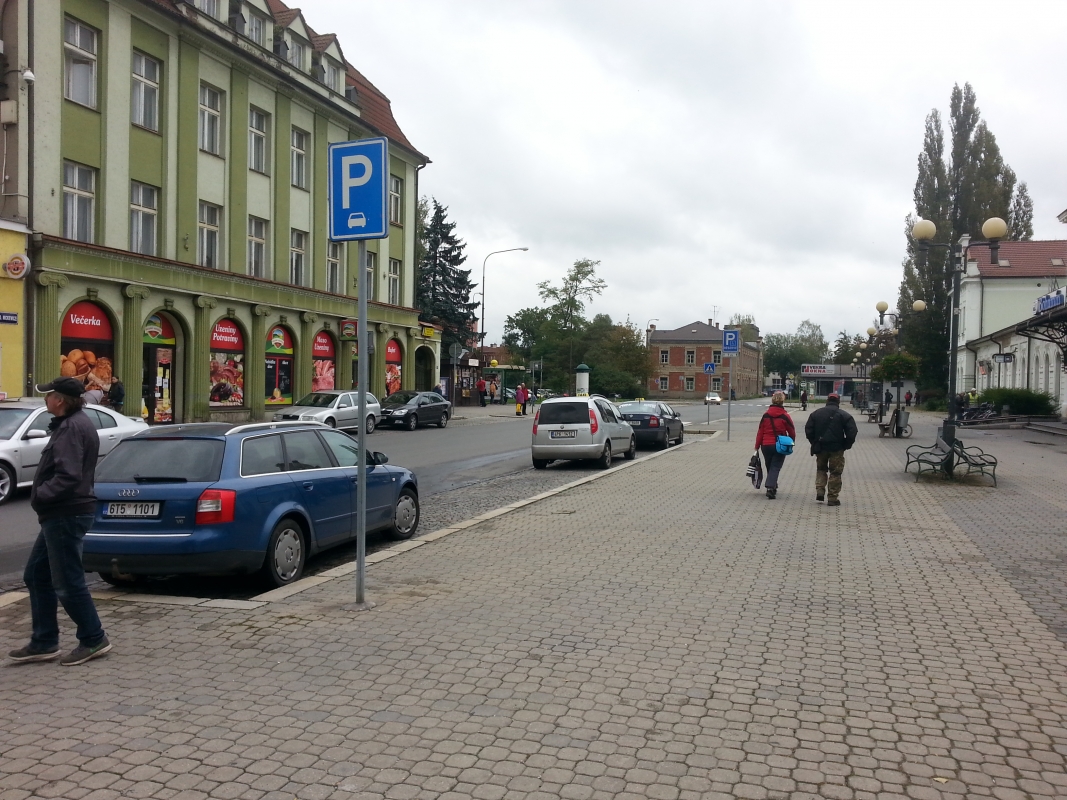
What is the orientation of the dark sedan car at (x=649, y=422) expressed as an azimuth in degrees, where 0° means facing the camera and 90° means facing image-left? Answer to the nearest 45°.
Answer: approximately 225°

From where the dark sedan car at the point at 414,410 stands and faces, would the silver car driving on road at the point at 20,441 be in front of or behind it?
in front

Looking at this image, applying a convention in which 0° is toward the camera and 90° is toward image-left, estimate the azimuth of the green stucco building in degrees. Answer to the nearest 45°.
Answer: approximately 315°

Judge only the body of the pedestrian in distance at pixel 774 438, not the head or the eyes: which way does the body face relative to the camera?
away from the camera

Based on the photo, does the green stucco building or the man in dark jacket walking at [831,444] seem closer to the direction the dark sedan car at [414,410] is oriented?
the green stucco building

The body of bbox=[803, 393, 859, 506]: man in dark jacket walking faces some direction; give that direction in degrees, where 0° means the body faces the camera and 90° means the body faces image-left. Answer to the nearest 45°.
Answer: approximately 180°

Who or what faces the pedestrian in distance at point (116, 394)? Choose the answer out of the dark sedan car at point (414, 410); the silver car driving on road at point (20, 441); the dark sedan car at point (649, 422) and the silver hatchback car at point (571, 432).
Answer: the dark sedan car at point (414, 410)

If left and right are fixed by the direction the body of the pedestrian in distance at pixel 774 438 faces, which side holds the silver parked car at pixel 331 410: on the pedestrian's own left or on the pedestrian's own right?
on the pedestrian's own left

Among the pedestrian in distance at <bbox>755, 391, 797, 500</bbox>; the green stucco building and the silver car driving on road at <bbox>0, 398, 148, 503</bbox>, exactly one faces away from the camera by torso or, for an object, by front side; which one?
the pedestrian in distance

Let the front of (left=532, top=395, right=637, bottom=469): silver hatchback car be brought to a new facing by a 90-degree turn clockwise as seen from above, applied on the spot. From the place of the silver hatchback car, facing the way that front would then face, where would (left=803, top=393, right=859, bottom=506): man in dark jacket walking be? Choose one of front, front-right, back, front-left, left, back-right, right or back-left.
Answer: front

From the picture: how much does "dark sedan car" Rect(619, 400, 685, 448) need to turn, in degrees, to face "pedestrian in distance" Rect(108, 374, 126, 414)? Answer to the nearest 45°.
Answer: approximately 135° to its left
